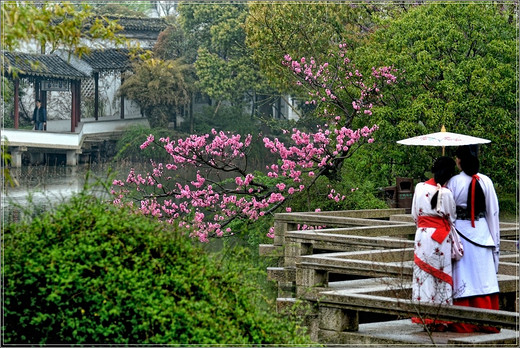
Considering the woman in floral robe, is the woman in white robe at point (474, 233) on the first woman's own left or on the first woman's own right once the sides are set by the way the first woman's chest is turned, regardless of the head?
on the first woman's own right

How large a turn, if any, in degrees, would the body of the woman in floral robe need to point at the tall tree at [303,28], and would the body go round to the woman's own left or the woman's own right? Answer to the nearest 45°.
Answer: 0° — they already face it

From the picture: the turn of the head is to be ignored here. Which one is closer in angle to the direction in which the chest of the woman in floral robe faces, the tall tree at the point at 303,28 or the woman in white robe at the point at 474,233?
the tall tree

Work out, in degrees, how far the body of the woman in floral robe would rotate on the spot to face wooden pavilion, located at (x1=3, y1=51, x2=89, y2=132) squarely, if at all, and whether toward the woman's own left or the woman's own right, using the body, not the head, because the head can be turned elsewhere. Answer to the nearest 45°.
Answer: approximately 45° to the woman's own left

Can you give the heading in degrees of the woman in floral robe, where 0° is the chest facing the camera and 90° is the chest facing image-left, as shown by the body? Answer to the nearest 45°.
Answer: approximately 180°

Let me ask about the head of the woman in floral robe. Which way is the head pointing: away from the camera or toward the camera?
away from the camera

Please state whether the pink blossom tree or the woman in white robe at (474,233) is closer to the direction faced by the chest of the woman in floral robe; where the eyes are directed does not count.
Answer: the pink blossom tree

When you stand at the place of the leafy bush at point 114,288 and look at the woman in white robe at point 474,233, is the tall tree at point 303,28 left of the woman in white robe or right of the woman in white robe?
left
